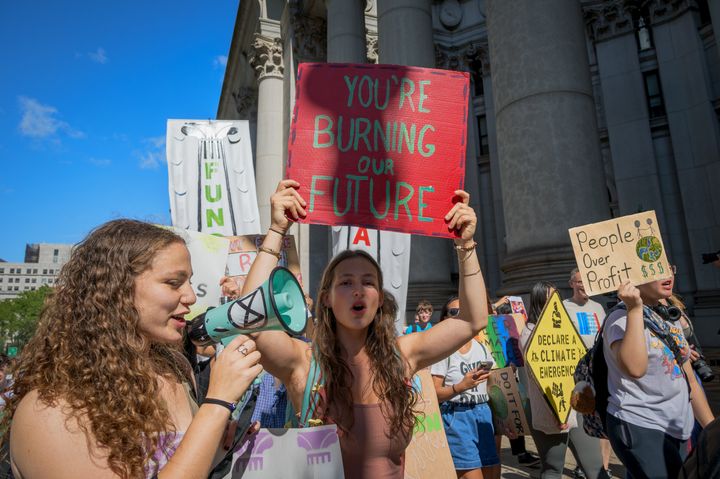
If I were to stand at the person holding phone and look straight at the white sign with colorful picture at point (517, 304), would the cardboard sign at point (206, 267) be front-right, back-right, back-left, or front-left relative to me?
back-left

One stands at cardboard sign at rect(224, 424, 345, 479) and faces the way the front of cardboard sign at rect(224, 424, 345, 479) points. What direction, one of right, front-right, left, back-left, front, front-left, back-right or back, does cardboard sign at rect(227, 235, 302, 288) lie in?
back

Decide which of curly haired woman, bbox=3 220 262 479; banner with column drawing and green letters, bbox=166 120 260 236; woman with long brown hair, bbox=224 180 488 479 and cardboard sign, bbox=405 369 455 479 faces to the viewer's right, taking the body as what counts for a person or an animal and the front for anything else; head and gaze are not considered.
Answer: the curly haired woman

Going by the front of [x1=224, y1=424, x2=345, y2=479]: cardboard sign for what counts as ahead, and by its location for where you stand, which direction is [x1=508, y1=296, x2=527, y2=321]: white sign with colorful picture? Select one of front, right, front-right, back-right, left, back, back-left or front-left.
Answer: back-left

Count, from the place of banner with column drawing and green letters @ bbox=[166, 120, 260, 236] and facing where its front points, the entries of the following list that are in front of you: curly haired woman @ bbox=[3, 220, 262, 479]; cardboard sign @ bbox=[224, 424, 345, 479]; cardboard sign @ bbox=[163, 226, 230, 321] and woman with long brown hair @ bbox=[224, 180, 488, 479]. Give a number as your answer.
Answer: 4

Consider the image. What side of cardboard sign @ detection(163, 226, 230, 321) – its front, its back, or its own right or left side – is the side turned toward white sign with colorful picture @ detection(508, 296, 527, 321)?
left

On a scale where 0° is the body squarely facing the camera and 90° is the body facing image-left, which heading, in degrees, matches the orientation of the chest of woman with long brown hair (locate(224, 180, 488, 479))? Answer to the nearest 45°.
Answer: approximately 0°

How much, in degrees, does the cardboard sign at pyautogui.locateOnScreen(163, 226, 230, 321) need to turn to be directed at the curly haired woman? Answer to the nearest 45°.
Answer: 0° — it already faces them
